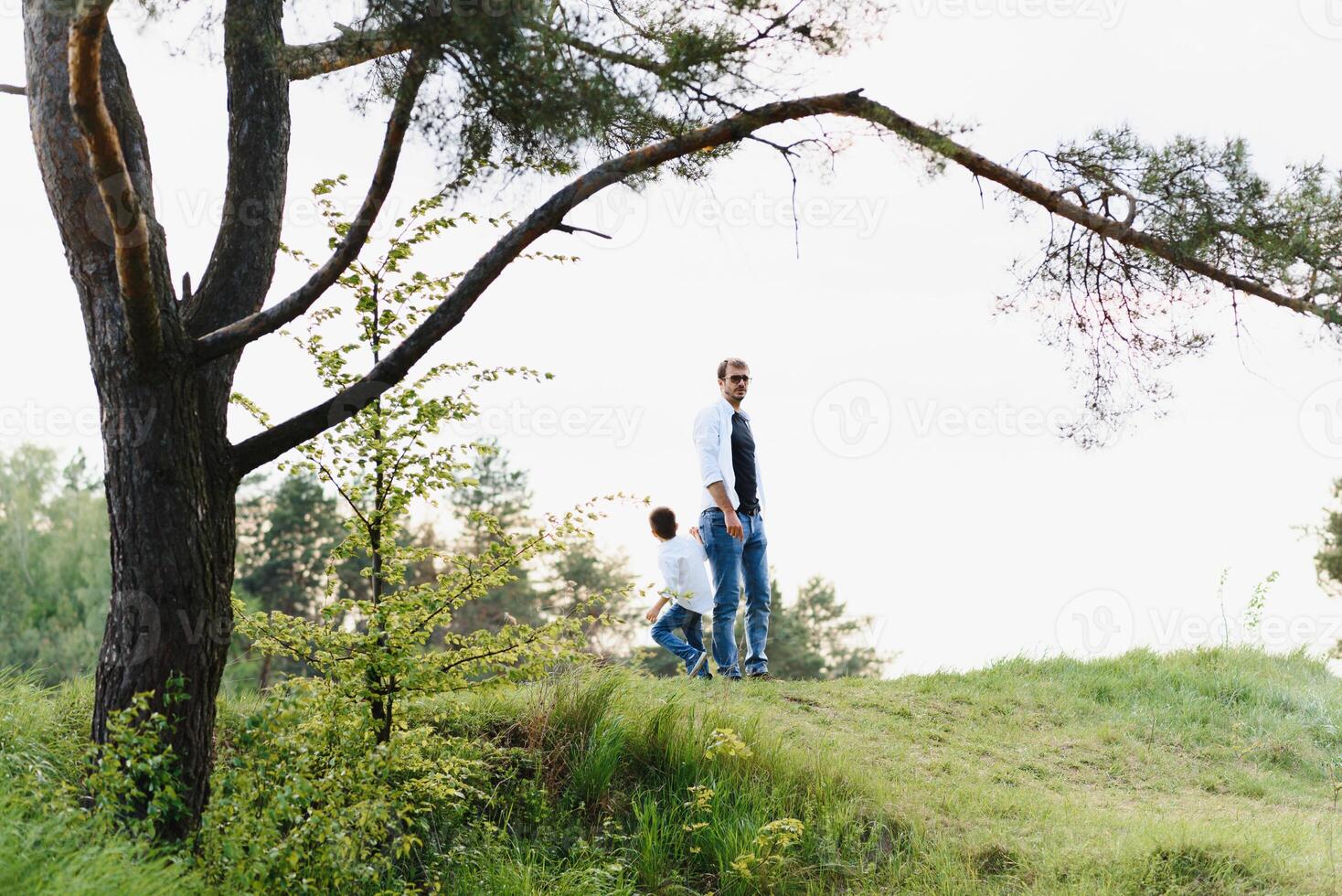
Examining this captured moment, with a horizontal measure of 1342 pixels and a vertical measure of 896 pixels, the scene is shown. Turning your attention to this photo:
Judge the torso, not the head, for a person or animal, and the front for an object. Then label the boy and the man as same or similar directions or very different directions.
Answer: very different directions

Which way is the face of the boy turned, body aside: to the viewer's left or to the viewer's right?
to the viewer's left

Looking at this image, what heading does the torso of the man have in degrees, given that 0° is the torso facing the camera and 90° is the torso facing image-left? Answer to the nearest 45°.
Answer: approximately 315°

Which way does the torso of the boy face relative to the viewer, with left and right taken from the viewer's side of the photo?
facing away from the viewer and to the left of the viewer
